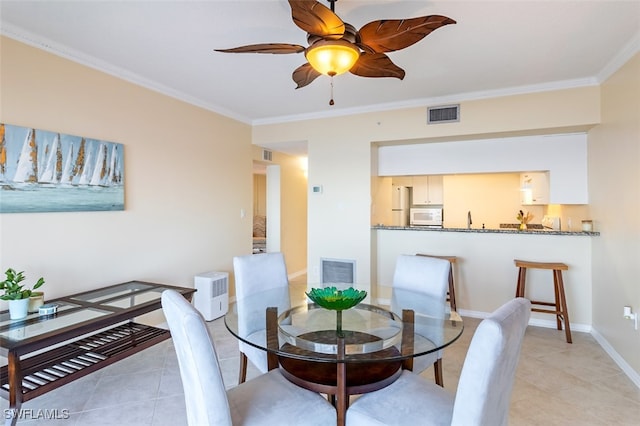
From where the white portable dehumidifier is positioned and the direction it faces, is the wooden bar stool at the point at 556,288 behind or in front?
in front

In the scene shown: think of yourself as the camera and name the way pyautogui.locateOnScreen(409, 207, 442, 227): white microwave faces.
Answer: facing the viewer

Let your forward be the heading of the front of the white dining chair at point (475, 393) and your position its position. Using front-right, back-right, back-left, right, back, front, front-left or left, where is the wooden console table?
front-left

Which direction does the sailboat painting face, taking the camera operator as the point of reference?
facing the viewer and to the right of the viewer

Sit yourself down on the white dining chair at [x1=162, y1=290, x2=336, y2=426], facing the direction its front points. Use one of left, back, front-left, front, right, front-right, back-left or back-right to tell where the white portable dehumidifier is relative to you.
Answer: front-left

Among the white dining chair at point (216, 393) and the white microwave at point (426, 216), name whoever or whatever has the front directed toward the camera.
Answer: the white microwave

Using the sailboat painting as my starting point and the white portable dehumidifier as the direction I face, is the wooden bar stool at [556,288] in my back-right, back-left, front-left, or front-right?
front-right

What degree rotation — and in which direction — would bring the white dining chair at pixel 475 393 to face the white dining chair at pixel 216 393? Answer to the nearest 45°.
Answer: approximately 45° to its left

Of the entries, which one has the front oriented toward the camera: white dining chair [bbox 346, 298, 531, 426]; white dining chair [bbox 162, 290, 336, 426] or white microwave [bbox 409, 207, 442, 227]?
the white microwave

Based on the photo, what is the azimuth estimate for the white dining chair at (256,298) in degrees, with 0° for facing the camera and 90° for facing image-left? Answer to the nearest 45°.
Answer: approximately 315°

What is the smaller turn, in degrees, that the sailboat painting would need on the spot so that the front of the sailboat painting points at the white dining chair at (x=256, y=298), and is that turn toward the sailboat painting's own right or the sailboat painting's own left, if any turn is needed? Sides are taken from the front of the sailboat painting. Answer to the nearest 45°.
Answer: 0° — it already faces it

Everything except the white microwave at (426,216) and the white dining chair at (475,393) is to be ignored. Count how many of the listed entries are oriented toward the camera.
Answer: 1

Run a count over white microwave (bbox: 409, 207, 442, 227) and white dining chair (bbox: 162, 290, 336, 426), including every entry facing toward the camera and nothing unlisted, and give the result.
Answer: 1

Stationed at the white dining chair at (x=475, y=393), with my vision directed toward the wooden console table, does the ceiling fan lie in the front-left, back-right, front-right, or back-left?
front-right

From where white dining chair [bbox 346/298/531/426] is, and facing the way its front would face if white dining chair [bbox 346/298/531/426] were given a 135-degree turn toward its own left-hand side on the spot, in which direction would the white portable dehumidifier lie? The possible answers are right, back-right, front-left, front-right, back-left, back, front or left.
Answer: back-right

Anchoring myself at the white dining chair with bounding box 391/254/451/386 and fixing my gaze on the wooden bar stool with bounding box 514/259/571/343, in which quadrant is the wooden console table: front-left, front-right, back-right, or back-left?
back-left

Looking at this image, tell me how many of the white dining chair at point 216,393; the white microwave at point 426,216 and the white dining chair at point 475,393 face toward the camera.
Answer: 1

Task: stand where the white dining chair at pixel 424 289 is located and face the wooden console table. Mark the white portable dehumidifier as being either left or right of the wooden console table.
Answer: right
